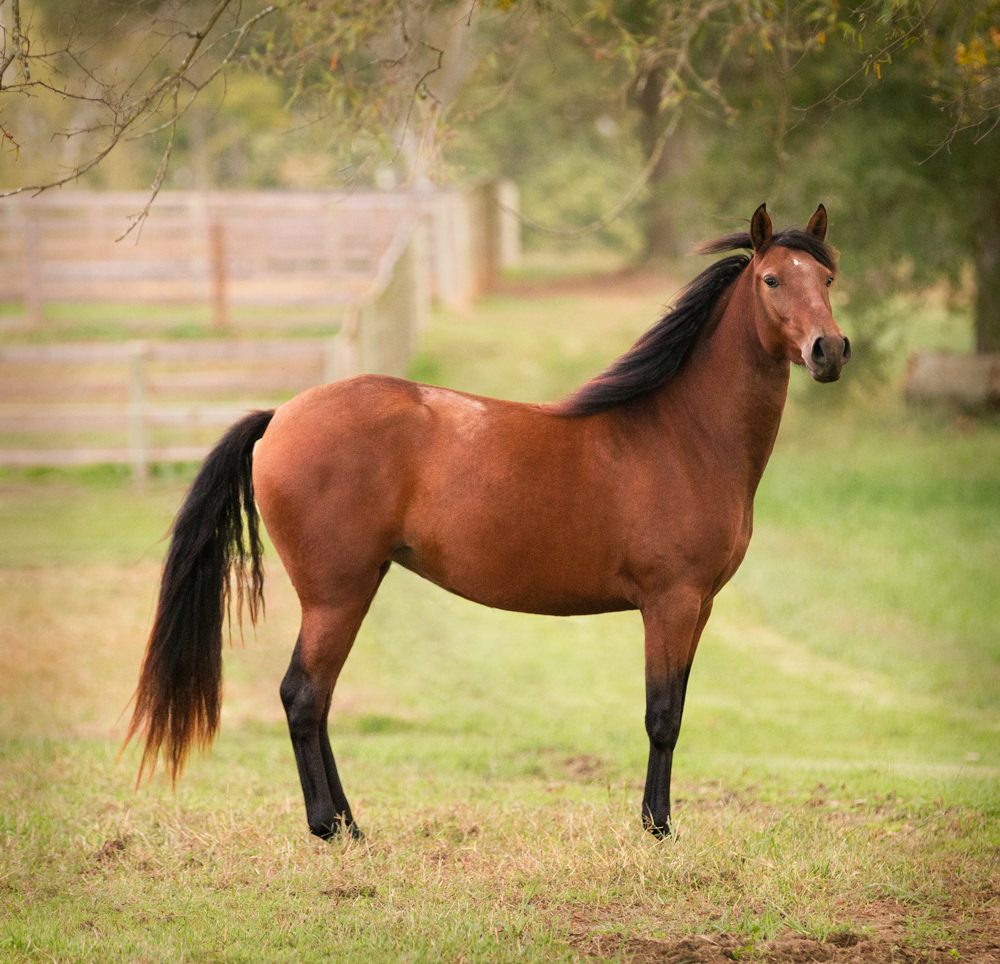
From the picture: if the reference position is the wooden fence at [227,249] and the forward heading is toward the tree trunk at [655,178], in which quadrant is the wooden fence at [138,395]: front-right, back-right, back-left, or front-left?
back-right

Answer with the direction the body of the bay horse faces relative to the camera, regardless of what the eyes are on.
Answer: to the viewer's right

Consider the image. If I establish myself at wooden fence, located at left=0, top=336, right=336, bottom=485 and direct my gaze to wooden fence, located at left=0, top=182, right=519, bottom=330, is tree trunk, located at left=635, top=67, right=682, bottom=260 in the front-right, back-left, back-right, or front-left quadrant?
front-right

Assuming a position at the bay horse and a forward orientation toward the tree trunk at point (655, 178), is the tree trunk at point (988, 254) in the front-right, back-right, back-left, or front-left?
front-right

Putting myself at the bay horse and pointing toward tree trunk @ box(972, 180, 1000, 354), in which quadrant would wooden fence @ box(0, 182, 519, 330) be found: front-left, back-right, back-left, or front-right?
front-left

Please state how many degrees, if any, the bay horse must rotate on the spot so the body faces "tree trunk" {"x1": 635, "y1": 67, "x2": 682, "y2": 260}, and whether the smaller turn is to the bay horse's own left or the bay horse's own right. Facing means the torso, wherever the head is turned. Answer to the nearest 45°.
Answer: approximately 90° to the bay horse's own left

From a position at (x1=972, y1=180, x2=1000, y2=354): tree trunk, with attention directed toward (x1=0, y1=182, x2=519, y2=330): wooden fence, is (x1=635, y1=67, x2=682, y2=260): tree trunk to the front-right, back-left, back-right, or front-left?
front-right

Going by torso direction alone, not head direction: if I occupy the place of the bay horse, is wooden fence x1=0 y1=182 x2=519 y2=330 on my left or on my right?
on my left

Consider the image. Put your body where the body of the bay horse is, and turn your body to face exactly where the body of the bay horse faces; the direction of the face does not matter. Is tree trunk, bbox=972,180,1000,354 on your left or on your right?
on your left
